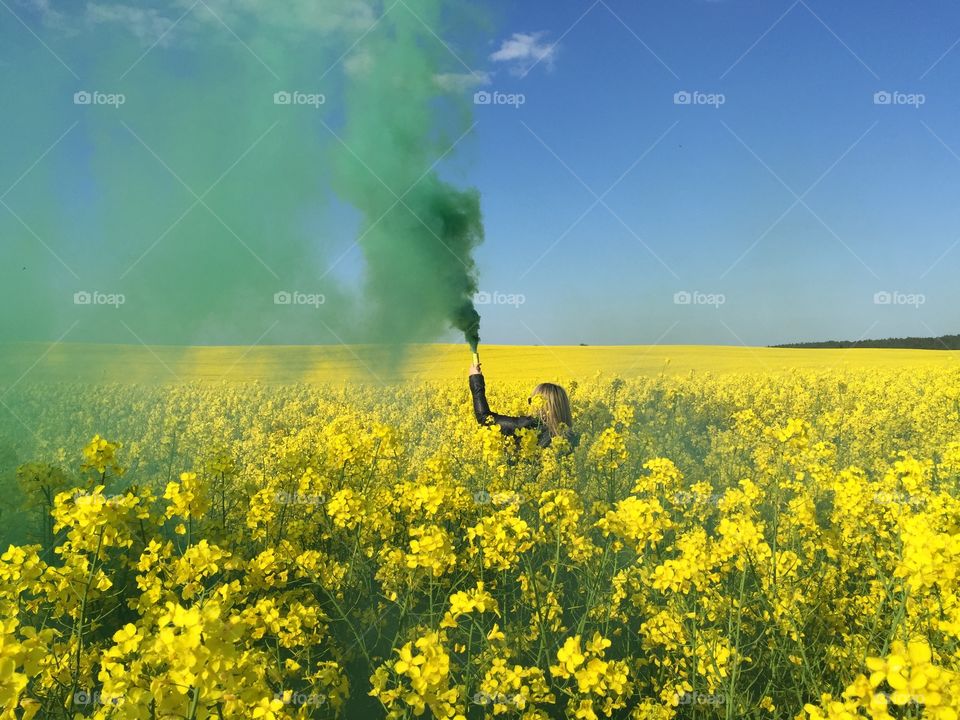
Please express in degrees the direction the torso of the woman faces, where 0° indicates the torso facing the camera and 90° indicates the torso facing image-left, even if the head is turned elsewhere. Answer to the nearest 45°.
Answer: approximately 135°
